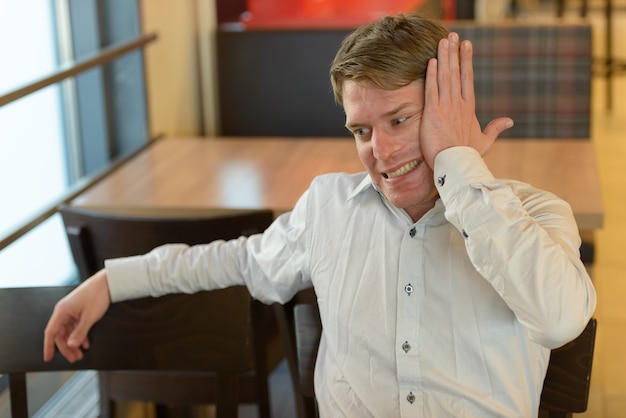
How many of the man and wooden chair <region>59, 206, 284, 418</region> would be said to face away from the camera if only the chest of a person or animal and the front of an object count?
1

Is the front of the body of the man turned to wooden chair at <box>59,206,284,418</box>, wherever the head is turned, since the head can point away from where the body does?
no

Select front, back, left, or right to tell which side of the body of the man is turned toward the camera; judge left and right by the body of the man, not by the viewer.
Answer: front

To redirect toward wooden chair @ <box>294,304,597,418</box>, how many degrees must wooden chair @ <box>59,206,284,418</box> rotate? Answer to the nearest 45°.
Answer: approximately 135° to its right

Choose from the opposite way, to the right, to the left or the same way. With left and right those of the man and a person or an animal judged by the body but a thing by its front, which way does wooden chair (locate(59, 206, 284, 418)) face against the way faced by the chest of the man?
the opposite way

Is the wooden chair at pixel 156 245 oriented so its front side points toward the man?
no

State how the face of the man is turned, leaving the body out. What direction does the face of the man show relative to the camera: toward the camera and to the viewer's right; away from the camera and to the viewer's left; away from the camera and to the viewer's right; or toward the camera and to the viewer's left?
toward the camera and to the viewer's left

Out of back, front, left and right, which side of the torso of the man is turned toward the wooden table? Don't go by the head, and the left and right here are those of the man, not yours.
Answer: back

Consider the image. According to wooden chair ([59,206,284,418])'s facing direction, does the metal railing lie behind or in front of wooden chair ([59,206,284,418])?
in front

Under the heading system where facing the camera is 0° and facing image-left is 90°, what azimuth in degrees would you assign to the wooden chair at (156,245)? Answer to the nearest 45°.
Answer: approximately 180°

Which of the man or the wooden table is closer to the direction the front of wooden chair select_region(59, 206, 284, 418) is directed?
the wooden table

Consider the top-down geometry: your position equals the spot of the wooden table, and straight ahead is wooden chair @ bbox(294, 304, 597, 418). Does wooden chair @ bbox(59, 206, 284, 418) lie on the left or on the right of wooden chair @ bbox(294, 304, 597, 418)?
right

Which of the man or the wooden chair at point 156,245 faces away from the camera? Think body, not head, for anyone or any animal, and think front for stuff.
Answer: the wooden chair
